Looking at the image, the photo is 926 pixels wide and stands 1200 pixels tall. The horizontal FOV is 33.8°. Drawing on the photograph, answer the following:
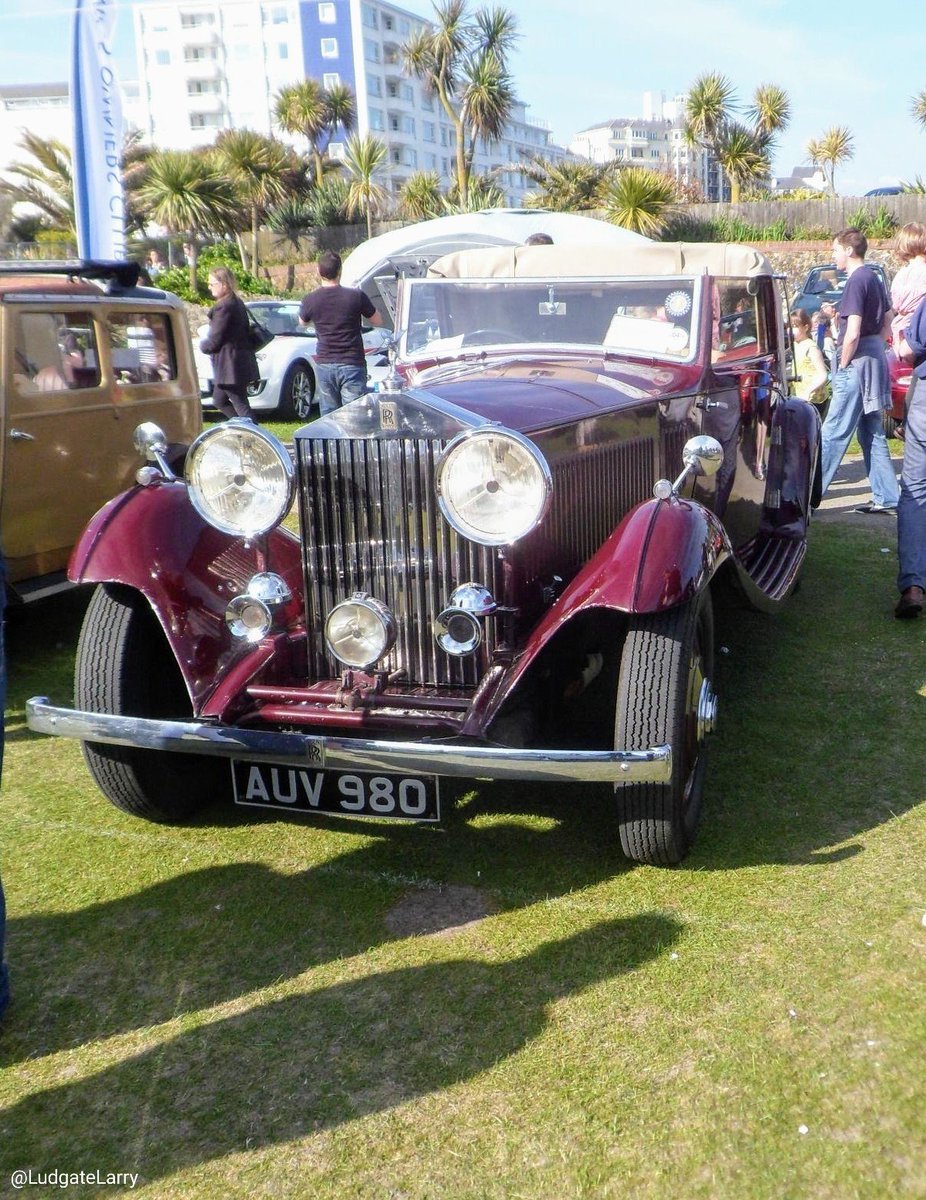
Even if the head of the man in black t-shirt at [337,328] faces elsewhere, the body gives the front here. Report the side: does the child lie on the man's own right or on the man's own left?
on the man's own right

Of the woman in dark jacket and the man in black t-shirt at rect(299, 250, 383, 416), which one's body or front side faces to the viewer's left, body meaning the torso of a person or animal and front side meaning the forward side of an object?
the woman in dark jacket

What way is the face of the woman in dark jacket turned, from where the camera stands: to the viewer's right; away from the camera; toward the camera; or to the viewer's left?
to the viewer's left

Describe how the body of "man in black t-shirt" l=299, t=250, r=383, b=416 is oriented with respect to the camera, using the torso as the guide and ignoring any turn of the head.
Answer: away from the camera

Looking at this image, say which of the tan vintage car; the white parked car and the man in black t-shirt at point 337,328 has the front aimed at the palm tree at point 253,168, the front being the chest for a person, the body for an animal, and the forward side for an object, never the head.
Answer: the man in black t-shirt

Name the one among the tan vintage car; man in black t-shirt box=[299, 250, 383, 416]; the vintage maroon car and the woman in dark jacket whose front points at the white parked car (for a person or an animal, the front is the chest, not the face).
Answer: the man in black t-shirt

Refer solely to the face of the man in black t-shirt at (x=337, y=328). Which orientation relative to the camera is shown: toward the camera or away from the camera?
away from the camera

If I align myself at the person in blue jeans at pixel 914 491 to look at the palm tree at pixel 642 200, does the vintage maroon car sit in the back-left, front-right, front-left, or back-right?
back-left

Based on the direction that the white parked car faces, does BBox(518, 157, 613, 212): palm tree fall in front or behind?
behind
